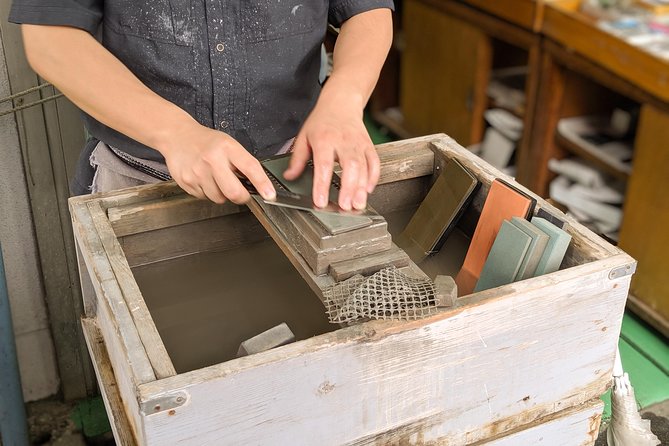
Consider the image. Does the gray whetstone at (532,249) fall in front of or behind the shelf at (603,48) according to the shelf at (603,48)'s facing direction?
in front

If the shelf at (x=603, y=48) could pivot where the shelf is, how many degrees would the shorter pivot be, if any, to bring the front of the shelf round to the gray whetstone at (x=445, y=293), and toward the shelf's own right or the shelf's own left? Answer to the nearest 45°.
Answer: approximately 45° to the shelf's own left

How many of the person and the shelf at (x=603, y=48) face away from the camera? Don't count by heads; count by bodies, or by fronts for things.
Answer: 0

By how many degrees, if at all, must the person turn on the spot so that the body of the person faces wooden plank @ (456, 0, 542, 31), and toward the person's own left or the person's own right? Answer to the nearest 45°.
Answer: approximately 135° to the person's own left

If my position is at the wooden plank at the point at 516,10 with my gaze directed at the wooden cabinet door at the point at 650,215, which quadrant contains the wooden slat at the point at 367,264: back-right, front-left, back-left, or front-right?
front-right

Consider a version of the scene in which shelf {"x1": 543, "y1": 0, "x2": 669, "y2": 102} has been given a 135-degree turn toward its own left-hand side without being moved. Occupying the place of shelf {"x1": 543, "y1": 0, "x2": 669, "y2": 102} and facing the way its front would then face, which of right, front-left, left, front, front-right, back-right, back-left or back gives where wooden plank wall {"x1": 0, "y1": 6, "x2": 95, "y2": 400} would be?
back-right

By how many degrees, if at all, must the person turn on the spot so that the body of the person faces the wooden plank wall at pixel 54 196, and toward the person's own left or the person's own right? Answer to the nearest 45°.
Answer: approximately 135° to the person's own right

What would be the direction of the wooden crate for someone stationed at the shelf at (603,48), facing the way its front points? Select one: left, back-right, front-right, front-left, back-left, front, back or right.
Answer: front-left

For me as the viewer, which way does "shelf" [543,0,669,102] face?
facing the viewer and to the left of the viewer

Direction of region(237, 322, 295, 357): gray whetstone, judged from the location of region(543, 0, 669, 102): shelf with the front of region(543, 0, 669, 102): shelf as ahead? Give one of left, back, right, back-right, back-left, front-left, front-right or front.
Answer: front-left

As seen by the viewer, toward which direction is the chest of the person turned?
toward the camera

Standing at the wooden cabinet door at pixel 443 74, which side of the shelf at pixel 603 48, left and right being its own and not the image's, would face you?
right
